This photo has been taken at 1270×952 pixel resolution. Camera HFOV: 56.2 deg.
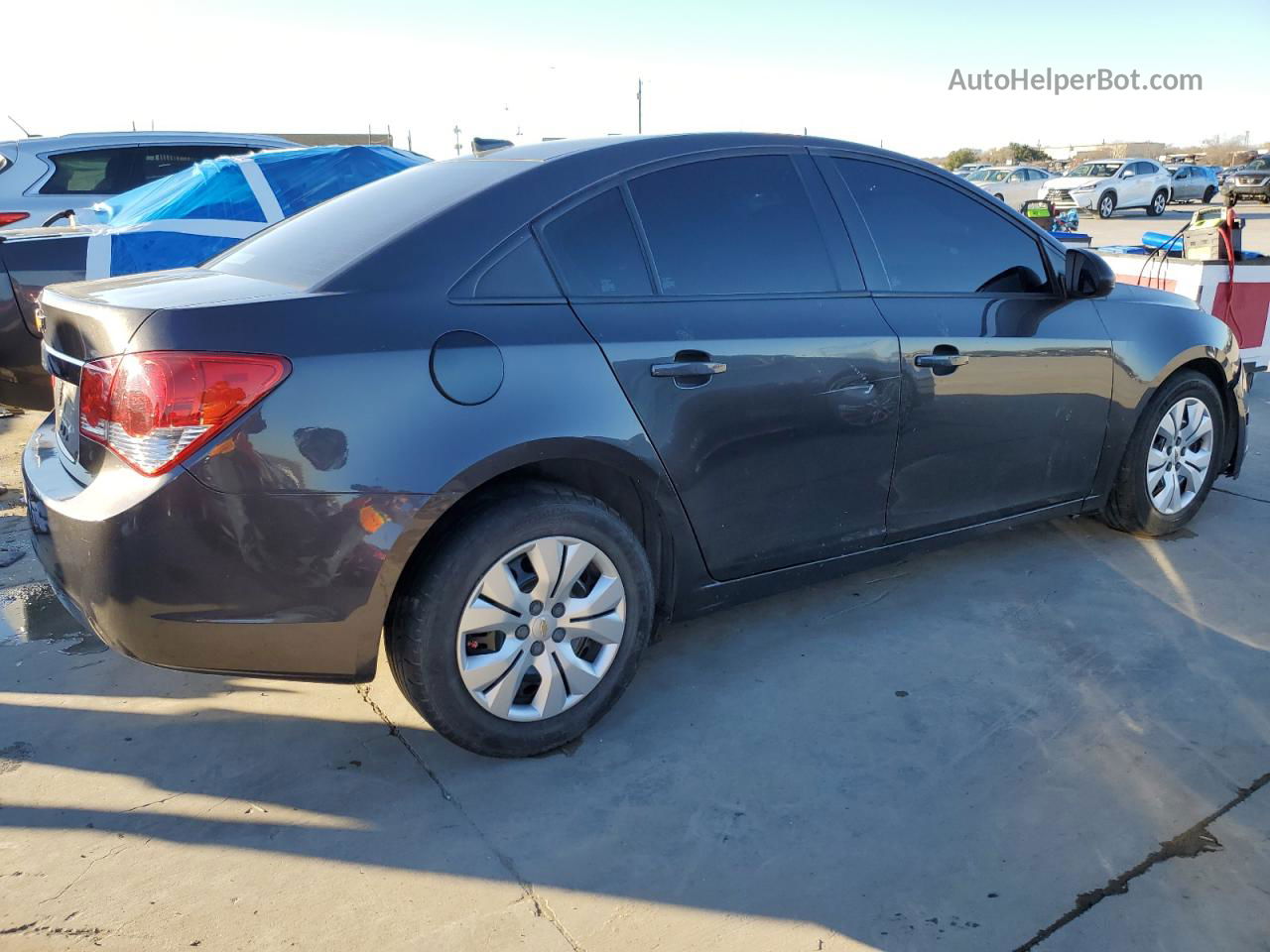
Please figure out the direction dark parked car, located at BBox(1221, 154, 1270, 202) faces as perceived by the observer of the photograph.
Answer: facing the viewer and to the left of the viewer

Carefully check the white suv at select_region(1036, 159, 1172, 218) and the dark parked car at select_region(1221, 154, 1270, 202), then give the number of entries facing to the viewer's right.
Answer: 0

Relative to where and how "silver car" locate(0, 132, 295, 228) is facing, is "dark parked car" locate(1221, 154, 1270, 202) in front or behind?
in front

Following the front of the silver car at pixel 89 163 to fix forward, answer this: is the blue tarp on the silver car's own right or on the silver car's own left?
on the silver car's own right

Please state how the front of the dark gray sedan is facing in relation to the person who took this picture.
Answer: facing away from the viewer and to the right of the viewer

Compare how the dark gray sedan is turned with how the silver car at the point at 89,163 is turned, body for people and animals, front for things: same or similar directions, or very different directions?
same or similar directions

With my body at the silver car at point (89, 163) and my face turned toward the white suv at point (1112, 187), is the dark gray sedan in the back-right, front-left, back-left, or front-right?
back-right

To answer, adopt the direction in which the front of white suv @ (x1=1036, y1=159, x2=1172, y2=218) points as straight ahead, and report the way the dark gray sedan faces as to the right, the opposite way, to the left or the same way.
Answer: the opposite way

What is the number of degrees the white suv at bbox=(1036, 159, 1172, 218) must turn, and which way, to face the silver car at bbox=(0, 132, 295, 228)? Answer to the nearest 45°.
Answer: approximately 45° to its left

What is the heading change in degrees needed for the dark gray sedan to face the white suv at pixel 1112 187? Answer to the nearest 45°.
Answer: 0° — it already faces it

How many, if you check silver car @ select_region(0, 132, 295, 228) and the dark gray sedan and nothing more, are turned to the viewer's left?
0

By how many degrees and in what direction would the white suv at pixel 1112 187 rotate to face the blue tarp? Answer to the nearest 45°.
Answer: approximately 45° to its left

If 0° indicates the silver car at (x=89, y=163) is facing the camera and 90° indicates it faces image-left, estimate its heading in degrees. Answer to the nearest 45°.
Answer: approximately 225°

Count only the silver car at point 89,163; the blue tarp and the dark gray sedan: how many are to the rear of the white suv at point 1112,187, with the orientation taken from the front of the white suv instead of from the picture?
0

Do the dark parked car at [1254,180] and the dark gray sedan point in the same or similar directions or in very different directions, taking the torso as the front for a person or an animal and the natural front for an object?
very different directions

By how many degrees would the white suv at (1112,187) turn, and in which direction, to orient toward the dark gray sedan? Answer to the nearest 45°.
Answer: approximately 45° to its left

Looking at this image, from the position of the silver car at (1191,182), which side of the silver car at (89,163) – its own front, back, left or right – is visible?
front

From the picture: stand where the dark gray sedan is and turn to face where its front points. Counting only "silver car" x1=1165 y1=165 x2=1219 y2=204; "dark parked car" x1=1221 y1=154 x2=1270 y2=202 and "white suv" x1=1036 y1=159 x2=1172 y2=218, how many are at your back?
0

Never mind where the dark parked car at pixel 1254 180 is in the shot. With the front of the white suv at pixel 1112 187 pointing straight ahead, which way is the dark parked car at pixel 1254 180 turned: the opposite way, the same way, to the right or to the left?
the same way

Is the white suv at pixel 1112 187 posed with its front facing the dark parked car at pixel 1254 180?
no
